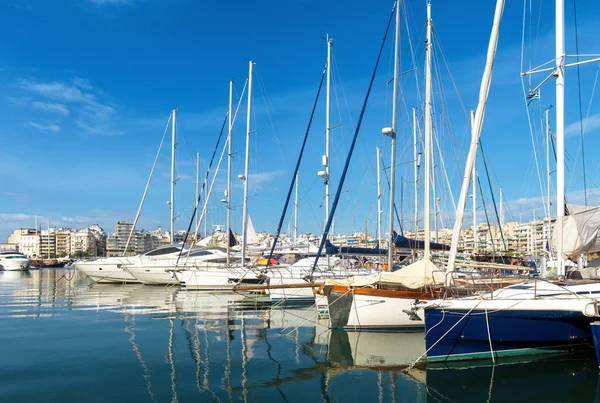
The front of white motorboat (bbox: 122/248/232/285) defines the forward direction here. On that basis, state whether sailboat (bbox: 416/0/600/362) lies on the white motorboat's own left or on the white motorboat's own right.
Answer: on the white motorboat's own left

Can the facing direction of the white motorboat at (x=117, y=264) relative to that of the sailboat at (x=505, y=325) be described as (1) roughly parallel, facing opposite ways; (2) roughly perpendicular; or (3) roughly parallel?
roughly parallel

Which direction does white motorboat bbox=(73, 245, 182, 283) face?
to the viewer's left

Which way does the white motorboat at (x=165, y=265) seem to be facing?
to the viewer's left

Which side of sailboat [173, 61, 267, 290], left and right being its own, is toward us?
left

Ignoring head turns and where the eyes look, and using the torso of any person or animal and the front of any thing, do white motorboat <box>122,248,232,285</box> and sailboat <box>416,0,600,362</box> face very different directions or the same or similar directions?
same or similar directions

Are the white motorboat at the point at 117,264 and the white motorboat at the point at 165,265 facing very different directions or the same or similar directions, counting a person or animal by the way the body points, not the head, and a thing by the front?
same or similar directions

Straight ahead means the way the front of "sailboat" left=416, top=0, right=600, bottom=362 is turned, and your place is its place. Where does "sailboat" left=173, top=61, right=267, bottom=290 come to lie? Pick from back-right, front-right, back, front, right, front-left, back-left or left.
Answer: right

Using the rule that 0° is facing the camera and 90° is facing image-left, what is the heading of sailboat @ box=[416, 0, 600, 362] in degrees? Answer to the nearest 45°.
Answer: approximately 45°

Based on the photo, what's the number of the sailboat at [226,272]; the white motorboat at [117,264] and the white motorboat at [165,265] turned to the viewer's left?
3

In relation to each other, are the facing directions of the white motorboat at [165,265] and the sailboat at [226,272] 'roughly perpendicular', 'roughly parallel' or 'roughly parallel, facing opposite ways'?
roughly parallel

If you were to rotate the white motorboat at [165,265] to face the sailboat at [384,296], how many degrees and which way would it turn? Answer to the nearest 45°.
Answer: approximately 90° to its left
